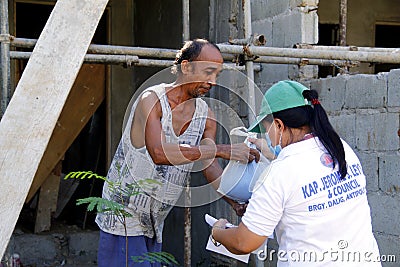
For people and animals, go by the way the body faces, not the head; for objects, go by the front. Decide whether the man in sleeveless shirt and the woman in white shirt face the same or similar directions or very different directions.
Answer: very different directions

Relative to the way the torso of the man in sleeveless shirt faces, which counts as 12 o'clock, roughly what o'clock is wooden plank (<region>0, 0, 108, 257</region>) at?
The wooden plank is roughly at 5 o'clock from the man in sleeveless shirt.

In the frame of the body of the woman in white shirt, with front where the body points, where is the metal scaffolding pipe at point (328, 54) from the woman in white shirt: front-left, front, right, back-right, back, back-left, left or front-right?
front-right

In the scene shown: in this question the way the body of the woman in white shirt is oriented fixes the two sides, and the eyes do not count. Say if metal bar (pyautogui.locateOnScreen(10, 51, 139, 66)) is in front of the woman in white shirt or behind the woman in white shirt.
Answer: in front

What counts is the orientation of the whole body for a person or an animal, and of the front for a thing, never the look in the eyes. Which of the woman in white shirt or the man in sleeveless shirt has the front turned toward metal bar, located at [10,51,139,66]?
the woman in white shirt

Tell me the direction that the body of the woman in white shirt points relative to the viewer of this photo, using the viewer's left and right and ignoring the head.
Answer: facing away from the viewer and to the left of the viewer

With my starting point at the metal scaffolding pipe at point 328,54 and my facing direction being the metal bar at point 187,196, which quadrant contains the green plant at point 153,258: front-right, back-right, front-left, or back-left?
front-left

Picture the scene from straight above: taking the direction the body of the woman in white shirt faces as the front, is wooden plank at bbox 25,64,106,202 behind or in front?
in front

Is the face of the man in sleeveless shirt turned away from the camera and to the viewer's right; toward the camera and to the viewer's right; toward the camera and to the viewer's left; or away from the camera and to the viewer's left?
toward the camera and to the viewer's right

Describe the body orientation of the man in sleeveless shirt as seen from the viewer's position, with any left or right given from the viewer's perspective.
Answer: facing the viewer and to the right of the viewer

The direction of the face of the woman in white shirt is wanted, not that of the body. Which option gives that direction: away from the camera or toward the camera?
away from the camera
